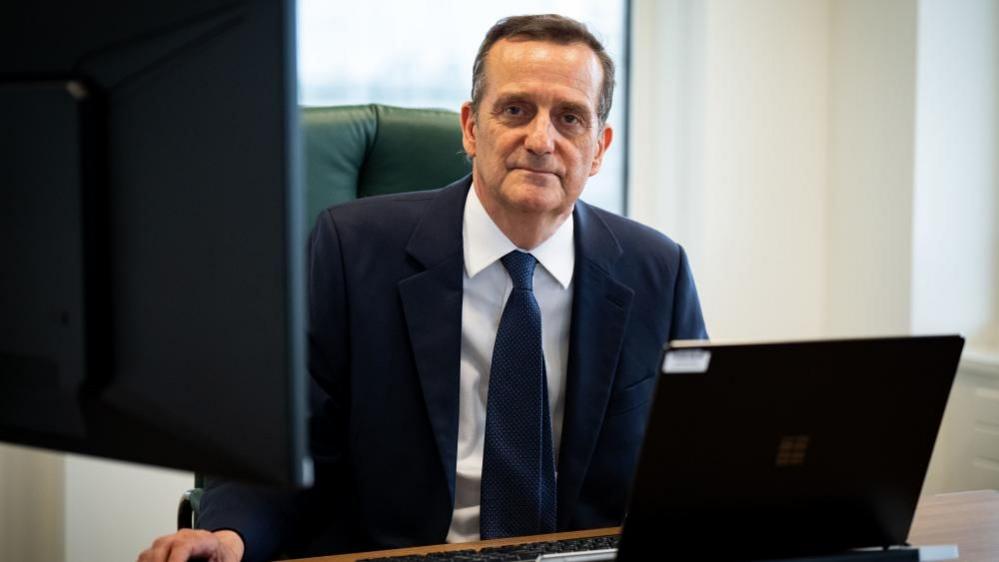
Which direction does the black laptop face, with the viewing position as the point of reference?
facing away from the viewer and to the left of the viewer

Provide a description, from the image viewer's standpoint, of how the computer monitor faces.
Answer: facing away from the viewer and to the right of the viewer

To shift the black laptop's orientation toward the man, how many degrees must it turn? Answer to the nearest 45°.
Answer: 0° — it already faces them
